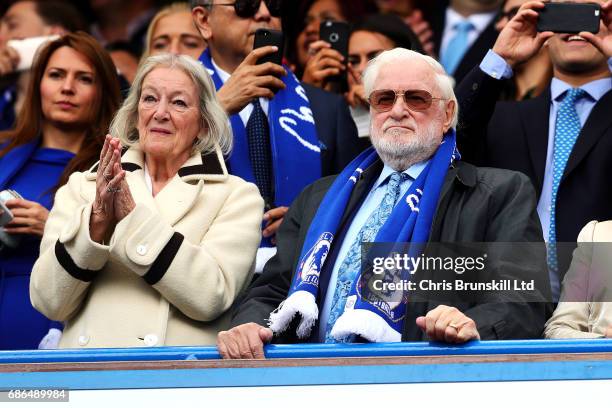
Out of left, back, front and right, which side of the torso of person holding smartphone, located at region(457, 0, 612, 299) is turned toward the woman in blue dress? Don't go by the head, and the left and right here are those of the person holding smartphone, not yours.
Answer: right

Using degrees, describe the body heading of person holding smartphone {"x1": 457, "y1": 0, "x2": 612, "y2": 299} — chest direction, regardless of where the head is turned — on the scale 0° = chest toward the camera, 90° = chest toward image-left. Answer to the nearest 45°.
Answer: approximately 0°

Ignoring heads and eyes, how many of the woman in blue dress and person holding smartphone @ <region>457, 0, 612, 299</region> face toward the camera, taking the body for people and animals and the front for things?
2

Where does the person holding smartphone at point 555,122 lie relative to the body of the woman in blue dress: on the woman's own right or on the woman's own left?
on the woman's own left

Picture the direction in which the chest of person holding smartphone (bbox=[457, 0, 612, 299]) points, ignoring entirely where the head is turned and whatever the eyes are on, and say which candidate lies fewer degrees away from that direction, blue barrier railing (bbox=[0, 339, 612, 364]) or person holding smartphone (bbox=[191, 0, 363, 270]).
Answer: the blue barrier railing

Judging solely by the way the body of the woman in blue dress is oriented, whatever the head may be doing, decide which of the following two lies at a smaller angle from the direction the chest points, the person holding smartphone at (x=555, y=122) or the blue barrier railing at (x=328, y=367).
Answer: the blue barrier railing

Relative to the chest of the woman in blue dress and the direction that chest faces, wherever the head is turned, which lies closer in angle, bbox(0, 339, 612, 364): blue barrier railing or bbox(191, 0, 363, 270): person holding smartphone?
the blue barrier railing

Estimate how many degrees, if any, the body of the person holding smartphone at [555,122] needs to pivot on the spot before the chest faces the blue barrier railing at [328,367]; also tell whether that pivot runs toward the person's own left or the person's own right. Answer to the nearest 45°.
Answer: approximately 45° to the person's own right

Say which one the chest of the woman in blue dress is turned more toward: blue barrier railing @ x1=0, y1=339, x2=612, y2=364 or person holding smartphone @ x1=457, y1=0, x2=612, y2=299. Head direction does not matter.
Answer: the blue barrier railing

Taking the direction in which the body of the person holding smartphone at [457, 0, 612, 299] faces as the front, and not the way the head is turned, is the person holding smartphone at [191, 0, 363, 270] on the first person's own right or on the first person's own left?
on the first person's own right

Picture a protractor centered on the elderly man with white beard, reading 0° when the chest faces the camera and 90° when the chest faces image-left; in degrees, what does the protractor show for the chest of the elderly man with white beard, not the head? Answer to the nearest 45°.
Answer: approximately 45°
